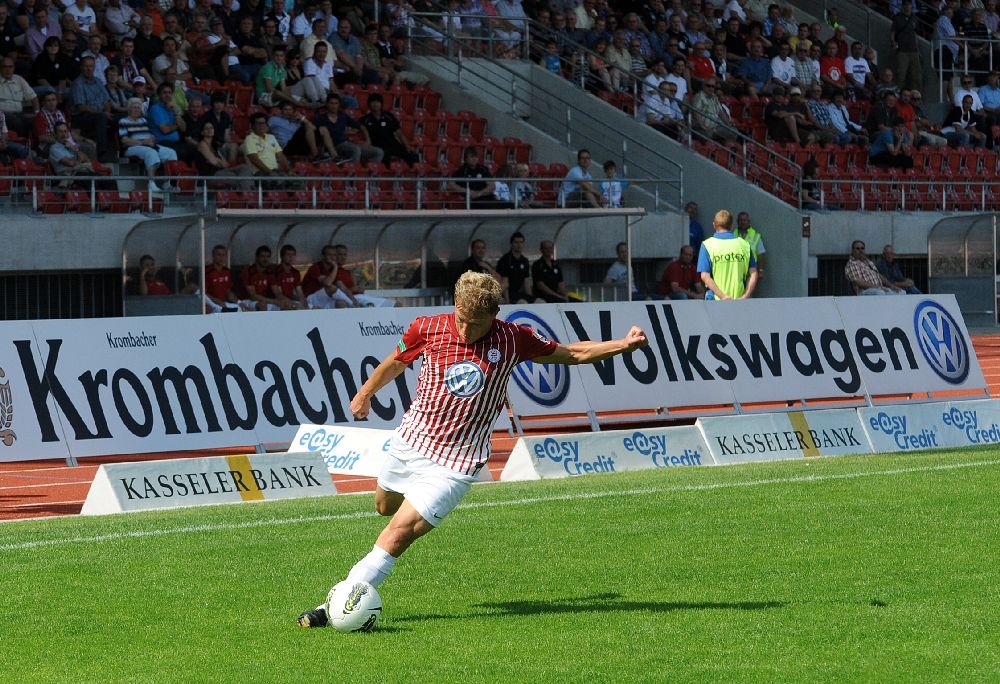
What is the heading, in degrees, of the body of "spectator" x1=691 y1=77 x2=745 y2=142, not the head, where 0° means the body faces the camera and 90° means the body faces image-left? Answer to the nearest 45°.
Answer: approximately 315°

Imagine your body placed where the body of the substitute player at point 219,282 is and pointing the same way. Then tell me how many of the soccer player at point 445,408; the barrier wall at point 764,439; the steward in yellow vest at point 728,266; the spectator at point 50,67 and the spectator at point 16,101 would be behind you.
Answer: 2

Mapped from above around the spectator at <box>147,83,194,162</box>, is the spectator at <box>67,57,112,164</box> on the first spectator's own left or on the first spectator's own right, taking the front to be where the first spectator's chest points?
on the first spectator's own right

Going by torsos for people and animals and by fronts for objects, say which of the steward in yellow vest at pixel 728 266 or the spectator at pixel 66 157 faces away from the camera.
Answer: the steward in yellow vest at pixel 728 266

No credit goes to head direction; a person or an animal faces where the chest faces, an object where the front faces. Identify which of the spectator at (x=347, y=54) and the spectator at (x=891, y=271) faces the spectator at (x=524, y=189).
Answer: the spectator at (x=347, y=54)

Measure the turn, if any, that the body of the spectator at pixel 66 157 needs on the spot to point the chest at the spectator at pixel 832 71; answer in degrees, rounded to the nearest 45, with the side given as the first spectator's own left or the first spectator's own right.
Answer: approximately 90° to the first spectator's own left

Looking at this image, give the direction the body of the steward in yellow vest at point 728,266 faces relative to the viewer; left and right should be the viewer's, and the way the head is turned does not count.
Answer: facing away from the viewer

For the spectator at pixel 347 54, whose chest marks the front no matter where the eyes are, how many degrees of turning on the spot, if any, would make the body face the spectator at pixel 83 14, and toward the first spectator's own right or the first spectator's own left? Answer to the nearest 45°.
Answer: approximately 90° to the first spectator's own right

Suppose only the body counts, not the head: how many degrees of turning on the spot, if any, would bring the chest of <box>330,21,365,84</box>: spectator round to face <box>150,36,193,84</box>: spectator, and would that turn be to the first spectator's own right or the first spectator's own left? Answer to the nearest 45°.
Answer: approximately 90° to the first spectator's own right

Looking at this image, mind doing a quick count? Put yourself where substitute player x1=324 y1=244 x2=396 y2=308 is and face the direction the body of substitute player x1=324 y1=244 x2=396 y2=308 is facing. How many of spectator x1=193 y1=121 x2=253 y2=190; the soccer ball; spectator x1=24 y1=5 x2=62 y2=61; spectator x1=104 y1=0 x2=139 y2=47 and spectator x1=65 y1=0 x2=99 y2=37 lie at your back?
4

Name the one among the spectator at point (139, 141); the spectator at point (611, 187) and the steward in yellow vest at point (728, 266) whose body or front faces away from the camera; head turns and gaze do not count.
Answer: the steward in yellow vest at point (728, 266)

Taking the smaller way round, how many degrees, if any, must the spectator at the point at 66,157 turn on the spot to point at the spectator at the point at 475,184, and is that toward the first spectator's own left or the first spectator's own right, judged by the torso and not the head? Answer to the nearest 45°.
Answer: approximately 45° to the first spectator's own left
